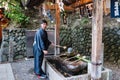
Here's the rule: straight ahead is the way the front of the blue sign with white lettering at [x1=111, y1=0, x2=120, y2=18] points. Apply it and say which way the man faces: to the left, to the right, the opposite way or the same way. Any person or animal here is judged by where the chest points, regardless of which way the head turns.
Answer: to the left

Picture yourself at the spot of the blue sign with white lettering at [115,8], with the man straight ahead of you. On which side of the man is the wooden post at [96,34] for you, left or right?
left

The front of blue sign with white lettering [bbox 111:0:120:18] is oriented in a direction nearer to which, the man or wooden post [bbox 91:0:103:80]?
the wooden post

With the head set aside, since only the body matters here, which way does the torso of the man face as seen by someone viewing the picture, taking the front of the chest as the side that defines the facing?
to the viewer's right

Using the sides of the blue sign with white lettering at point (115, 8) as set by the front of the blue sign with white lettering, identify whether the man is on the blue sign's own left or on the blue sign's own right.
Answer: on the blue sign's own right

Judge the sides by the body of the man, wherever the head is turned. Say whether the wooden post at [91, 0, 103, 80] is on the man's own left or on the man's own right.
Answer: on the man's own right

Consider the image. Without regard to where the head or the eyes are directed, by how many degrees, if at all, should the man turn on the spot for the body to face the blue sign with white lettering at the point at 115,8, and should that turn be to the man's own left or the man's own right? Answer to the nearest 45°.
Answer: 0° — they already face it

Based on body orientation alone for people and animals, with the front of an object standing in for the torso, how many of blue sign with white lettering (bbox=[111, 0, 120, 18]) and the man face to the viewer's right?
1

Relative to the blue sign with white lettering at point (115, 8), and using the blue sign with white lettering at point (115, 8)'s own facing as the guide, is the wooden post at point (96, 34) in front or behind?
in front

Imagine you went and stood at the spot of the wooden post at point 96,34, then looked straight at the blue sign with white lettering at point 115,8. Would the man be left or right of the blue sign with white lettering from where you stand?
left

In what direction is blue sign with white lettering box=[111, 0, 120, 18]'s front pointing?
toward the camera
